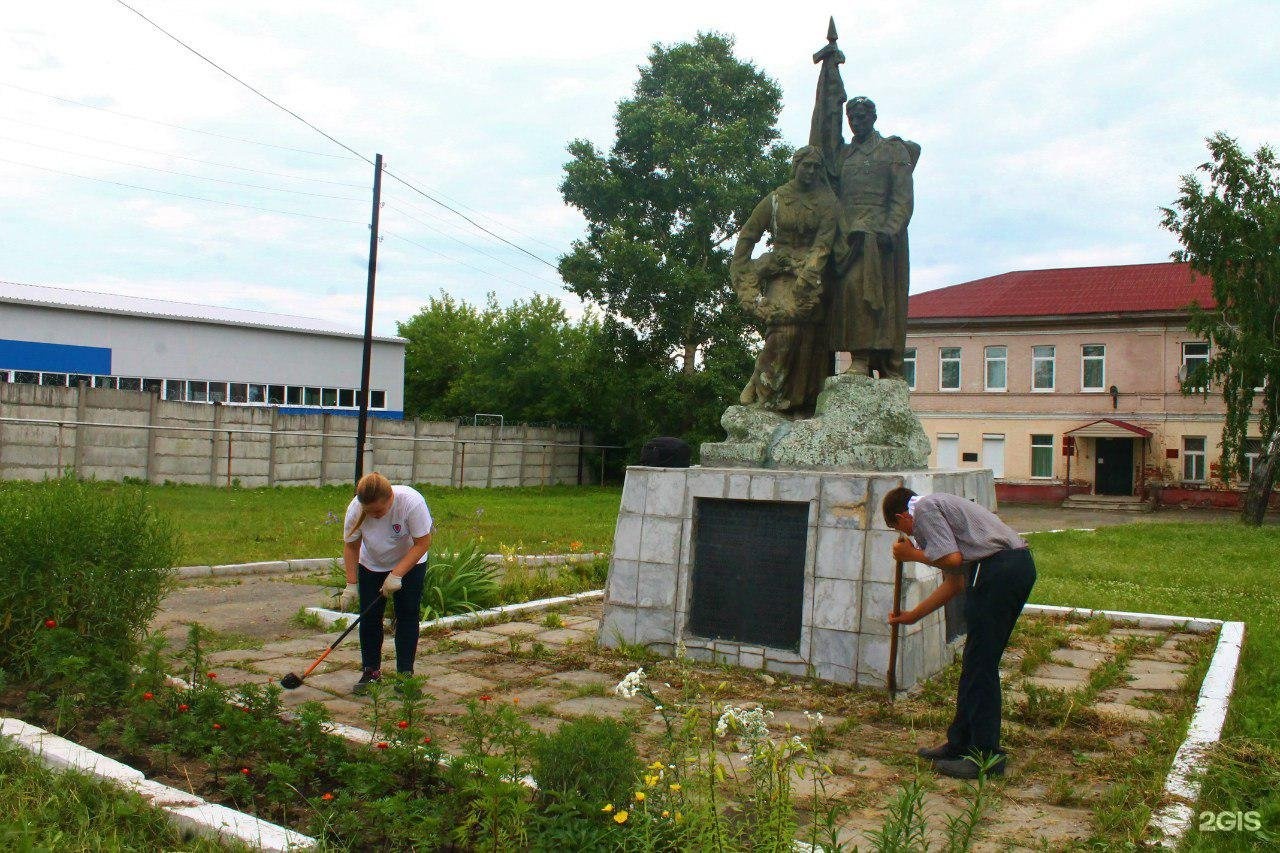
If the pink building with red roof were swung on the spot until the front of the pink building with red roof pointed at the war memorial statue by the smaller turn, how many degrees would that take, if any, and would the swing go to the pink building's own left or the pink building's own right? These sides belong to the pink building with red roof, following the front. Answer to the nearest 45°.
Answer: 0° — it already faces it

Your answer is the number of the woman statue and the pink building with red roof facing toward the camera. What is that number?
2

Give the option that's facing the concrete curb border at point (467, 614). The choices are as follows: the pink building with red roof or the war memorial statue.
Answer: the pink building with red roof

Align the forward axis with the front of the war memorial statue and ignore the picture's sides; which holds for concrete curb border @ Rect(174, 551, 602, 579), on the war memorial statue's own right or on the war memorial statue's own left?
on the war memorial statue's own right

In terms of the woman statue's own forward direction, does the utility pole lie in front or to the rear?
to the rear

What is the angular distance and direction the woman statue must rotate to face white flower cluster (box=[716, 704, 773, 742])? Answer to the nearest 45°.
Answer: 0° — it already faces it

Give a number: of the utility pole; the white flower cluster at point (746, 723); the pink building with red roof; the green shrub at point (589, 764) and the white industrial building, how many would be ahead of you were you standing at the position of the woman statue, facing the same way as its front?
2

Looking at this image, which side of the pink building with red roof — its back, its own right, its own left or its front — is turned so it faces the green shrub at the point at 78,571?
front

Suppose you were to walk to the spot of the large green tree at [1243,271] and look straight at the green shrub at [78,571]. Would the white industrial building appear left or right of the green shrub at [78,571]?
right

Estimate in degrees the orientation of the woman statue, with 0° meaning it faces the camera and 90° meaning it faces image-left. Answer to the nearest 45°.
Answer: approximately 0°
